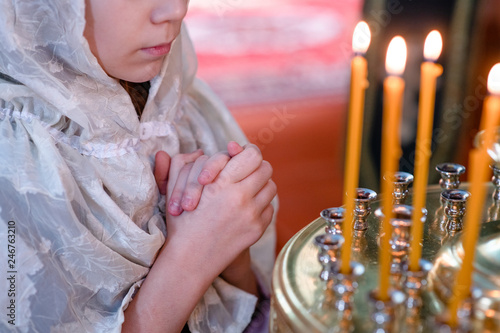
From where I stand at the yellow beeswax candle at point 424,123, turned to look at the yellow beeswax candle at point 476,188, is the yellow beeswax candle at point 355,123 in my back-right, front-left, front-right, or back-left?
back-right

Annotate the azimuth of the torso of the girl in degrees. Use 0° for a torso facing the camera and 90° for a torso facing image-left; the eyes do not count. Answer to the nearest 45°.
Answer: approximately 315°
